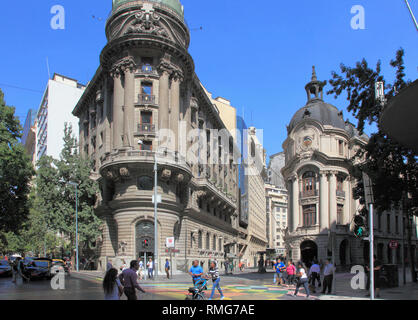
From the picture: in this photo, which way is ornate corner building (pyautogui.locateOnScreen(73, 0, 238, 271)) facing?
toward the camera

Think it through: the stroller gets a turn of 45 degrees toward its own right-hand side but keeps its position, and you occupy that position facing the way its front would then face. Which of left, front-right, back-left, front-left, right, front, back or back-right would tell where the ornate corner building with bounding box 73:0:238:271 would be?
right

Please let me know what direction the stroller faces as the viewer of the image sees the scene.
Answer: facing the viewer and to the left of the viewer

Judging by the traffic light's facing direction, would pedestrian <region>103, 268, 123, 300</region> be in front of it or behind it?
in front

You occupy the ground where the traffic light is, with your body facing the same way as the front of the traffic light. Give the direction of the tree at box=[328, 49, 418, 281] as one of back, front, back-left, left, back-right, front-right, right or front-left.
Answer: back

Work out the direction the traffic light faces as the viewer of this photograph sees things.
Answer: facing the viewer

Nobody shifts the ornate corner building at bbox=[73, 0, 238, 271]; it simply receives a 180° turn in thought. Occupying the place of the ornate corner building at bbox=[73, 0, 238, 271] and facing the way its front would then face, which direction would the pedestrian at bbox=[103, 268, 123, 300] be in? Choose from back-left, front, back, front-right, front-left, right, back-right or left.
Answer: back

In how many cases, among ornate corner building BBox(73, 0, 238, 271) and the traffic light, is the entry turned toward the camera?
2

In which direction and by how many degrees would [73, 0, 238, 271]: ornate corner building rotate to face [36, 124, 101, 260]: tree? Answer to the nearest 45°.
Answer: approximately 135° to its right
